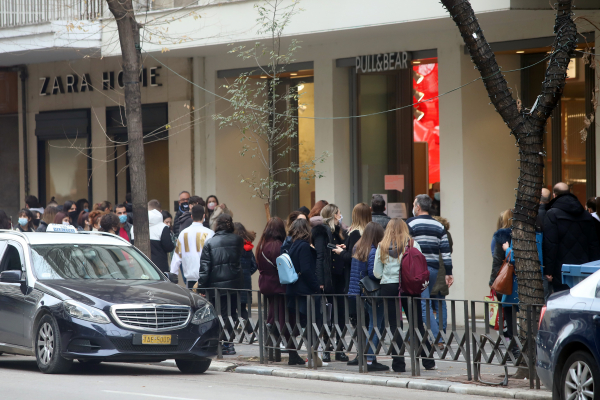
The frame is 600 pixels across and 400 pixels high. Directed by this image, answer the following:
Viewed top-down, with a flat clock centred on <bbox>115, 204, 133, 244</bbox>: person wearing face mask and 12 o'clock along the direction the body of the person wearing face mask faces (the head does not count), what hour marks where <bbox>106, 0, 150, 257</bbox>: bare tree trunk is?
The bare tree trunk is roughly at 12 o'clock from the person wearing face mask.

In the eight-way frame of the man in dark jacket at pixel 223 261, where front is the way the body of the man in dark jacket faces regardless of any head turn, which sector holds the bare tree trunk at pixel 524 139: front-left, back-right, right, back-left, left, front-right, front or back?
back-right

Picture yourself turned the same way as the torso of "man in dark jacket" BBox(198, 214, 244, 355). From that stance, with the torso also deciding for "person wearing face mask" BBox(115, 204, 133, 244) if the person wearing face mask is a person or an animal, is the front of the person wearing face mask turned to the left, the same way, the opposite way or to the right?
the opposite way

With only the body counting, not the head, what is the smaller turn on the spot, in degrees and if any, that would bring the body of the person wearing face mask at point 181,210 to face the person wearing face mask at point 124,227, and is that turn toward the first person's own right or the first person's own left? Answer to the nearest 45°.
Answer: approximately 90° to the first person's own right

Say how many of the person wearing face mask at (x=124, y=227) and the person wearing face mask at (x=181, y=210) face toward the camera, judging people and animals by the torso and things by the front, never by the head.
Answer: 2

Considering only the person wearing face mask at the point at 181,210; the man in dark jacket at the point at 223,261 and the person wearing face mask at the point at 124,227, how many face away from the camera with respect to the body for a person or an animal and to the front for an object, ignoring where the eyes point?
1

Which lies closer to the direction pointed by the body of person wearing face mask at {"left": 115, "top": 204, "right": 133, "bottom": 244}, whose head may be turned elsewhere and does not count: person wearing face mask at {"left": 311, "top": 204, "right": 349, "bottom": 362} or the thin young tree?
the person wearing face mask

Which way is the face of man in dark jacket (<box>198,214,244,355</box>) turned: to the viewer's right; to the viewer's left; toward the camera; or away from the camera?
away from the camera

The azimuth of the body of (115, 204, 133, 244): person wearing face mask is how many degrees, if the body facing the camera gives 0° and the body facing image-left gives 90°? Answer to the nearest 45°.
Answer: approximately 0°

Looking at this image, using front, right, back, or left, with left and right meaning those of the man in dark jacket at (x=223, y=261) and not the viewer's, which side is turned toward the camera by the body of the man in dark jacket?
back
